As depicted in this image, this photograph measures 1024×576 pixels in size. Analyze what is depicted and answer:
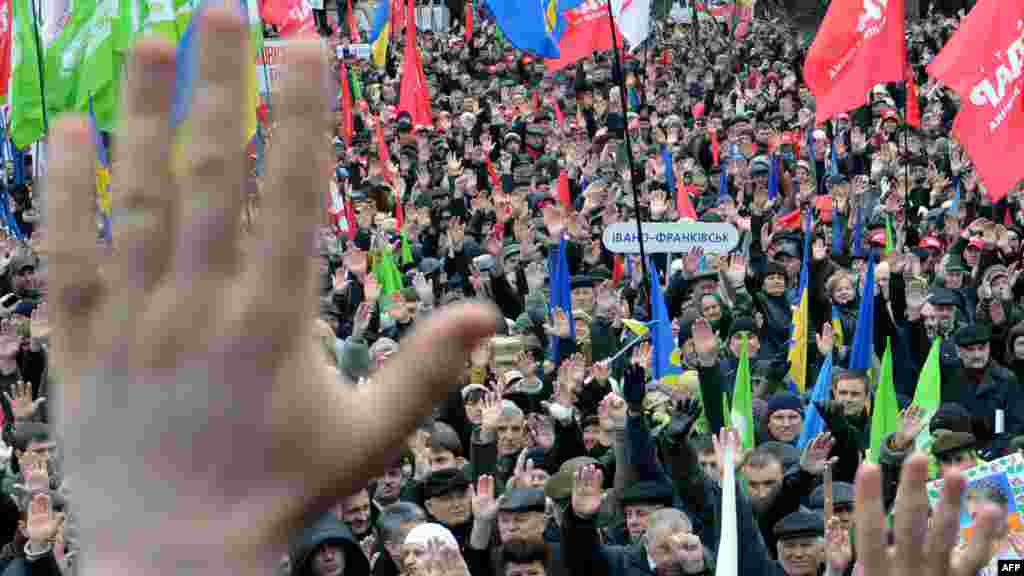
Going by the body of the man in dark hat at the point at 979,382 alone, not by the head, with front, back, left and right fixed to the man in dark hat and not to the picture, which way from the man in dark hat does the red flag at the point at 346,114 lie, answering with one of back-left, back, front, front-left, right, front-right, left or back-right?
back-right

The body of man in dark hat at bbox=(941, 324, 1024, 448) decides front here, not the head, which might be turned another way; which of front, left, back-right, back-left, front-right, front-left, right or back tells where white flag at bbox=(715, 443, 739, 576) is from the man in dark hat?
front

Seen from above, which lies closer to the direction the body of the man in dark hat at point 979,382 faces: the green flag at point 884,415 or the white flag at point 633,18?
the green flag

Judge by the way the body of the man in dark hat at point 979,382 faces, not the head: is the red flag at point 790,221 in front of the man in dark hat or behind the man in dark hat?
behind

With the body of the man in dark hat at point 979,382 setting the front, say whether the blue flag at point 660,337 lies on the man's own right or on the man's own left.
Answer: on the man's own right

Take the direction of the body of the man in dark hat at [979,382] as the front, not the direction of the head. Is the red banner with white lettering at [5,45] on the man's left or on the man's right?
on the man's right

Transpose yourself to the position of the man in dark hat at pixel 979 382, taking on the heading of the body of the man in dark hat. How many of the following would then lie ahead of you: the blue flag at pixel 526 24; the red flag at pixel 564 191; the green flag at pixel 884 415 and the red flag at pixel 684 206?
1

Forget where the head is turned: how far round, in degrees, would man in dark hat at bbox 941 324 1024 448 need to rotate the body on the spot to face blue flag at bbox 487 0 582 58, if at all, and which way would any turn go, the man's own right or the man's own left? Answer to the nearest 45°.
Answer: approximately 135° to the man's own right
